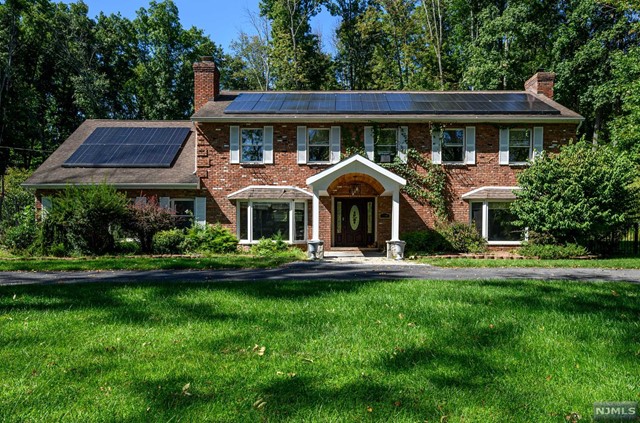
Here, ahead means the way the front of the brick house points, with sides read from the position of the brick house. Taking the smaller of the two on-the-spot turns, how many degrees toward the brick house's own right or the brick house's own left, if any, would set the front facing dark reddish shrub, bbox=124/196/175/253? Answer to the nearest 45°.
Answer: approximately 90° to the brick house's own right

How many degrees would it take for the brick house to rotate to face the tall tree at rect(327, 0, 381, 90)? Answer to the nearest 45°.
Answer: approximately 180°

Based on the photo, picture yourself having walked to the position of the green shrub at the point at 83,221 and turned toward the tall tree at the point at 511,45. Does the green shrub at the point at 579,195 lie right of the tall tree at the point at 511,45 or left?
right

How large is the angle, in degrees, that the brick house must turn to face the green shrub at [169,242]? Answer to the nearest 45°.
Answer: approximately 90° to its right

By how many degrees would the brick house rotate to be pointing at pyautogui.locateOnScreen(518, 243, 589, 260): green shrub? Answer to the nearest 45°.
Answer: approximately 45° to its left

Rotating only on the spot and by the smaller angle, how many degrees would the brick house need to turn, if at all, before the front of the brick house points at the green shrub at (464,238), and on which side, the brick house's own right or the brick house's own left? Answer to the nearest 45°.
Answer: approximately 90° to the brick house's own left

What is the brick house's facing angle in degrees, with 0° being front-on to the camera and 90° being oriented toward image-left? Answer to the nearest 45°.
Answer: approximately 0°

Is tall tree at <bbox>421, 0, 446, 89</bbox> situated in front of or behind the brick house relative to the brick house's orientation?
behind
